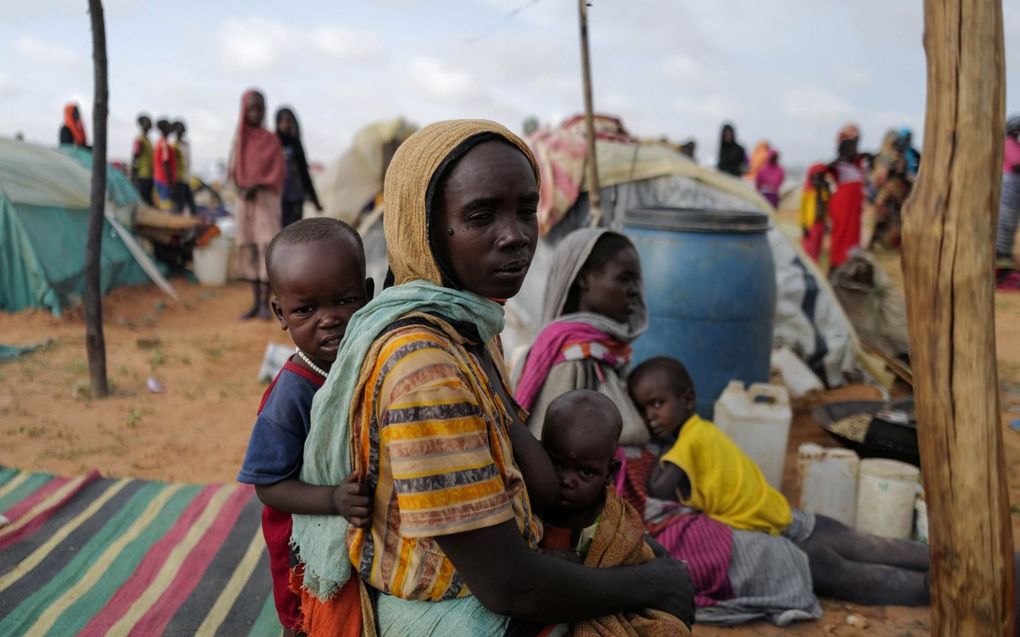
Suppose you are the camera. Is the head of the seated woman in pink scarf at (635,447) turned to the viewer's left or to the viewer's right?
to the viewer's right

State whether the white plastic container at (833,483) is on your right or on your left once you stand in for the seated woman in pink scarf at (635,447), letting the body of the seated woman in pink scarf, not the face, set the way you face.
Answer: on your left

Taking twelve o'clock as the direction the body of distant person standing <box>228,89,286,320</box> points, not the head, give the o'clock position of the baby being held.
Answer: The baby being held is roughly at 12 o'clock from the distant person standing.

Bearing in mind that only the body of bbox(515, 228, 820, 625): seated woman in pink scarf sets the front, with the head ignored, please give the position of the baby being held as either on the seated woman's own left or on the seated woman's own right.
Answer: on the seated woman's own right

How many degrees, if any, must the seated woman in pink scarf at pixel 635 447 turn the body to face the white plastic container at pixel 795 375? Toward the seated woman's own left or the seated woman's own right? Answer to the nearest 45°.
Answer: approximately 90° to the seated woman's own left
